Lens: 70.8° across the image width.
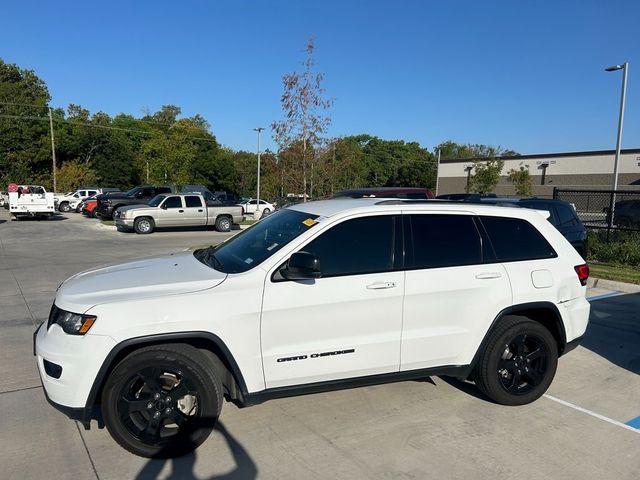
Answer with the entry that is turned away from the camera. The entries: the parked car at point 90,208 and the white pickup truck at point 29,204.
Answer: the white pickup truck

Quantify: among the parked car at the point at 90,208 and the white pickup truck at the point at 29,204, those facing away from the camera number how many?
1

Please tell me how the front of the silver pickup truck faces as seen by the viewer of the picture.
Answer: facing to the left of the viewer

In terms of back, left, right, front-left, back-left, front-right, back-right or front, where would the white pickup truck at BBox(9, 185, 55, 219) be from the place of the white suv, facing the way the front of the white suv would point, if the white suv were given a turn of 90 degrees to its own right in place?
front-left

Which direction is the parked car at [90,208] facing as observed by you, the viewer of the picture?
facing the viewer and to the left of the viewer

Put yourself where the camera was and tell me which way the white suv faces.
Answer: facing to the left of the viewer

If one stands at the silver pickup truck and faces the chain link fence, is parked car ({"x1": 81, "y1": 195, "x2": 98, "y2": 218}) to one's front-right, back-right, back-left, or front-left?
back-left

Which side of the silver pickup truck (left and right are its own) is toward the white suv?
left

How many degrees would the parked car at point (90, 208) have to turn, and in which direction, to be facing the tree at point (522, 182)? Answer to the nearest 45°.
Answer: approximately 135° to its left

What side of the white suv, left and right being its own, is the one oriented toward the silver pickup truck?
right

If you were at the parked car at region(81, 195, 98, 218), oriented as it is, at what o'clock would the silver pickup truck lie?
The silver pickup truck is roughly at 10 o'clock from the parked car.

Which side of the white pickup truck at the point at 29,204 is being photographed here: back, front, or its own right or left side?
back
